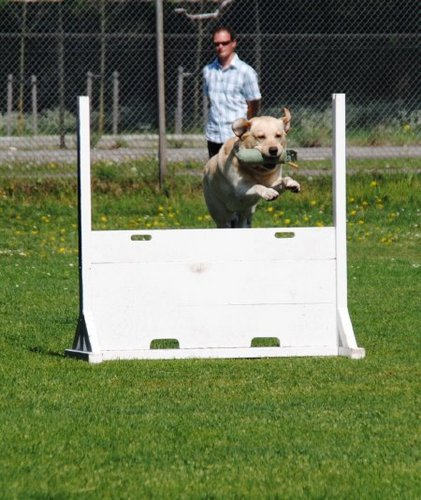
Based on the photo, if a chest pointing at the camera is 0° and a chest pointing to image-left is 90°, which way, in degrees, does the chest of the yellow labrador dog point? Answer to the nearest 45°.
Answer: approximately 315°

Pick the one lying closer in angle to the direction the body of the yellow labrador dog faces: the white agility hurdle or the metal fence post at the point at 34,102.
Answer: the white agility hurdle

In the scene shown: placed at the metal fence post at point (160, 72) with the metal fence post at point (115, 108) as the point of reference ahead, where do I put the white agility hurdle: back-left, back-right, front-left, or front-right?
back-left

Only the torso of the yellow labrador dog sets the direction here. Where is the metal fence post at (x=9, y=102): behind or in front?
behind

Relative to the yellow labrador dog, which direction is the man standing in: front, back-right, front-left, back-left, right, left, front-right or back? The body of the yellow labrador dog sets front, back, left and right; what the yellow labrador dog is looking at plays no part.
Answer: back-left

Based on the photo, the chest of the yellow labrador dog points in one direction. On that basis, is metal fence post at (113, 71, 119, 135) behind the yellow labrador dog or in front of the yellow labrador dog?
behind

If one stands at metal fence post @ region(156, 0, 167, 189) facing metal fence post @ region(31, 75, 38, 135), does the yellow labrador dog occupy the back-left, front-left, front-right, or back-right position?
back-left

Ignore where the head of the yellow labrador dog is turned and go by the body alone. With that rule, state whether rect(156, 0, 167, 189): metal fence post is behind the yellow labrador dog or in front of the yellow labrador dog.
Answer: behind

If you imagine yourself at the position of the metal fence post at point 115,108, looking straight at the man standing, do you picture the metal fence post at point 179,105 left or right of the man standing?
left
